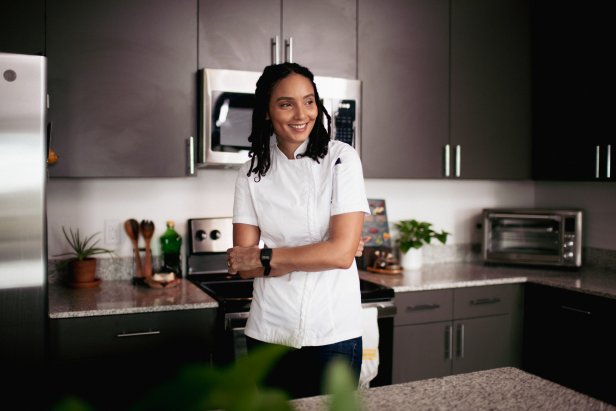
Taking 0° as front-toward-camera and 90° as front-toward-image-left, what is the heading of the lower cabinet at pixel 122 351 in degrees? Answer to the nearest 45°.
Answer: approximately 315°

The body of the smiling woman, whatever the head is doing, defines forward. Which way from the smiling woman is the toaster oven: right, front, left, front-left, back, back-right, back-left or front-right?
back-left

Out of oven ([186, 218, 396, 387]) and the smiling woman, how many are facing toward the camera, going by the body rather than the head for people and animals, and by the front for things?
2

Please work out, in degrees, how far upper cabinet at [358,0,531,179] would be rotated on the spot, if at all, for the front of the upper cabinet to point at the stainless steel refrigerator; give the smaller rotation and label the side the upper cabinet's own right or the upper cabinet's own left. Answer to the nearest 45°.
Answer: approximately 45° to the upper cabinet's own right

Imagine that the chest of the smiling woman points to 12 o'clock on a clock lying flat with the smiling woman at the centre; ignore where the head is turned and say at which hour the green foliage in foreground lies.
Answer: The green foliage in foreground is roughly at 12 o'clock from the smiling woman.

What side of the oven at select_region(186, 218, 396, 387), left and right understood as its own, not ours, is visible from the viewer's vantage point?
front

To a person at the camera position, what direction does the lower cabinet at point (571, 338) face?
facing the viewer and to the left of the viewer

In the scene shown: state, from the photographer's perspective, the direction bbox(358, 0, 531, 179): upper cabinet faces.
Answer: facing the viewer

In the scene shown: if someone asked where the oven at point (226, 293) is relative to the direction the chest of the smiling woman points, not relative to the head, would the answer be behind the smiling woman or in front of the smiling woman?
behind

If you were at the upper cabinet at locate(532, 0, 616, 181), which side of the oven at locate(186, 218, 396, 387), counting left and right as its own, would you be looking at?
left

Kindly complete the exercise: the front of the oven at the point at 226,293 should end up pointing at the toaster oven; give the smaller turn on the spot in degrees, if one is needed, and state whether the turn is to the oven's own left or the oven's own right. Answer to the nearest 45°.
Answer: approximately 90° to the oven's own left
